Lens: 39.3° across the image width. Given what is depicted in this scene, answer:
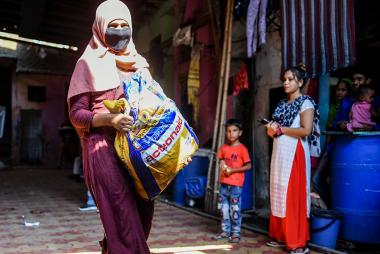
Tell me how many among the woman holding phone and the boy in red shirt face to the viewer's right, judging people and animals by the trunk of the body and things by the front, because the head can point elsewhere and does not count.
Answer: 0

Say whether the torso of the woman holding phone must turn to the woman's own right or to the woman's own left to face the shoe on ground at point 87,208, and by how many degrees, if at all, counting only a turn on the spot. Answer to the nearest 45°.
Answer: approximately 90° to the woman's own right

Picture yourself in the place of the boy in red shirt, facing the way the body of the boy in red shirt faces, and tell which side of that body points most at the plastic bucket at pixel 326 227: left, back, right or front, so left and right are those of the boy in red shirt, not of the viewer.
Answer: left

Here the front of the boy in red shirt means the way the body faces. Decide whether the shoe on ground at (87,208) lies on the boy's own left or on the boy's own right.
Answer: on the boy's own right

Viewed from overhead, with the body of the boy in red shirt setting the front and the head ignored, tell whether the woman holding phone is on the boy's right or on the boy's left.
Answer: on the boy's left

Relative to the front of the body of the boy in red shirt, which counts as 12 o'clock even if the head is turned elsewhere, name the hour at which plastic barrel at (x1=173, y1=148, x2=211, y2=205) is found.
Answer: The plastic barrel is roughly at 4 o'clock from the boy in red shirt.

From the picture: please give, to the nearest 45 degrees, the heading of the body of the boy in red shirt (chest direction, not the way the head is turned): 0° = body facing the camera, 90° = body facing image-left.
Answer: approximately 45°

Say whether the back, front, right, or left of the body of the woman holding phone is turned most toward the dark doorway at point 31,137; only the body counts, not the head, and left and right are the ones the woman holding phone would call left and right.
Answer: right

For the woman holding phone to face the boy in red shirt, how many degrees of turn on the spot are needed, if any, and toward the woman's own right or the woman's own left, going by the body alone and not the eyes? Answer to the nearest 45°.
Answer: approximately 90° to the woman's own right
